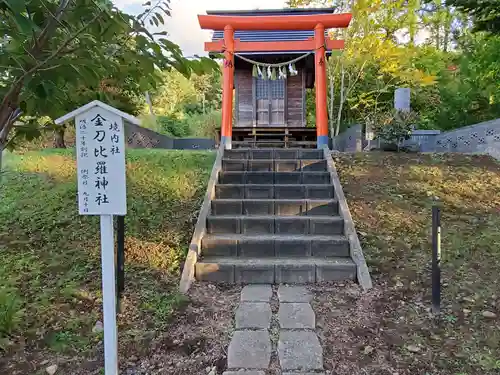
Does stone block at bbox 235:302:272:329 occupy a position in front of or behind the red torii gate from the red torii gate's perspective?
in front

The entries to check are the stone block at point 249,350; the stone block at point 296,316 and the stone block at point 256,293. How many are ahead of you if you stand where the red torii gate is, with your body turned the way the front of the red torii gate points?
3

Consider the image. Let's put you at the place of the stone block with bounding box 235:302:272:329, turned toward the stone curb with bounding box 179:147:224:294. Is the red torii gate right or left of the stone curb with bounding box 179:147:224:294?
right

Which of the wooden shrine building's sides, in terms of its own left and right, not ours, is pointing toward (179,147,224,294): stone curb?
front

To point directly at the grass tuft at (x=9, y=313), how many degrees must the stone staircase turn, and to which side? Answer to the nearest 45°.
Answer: approximately 45° to its right

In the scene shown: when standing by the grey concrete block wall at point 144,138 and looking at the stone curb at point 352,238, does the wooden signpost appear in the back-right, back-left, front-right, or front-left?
front-right

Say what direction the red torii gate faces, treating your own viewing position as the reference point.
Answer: facing the viewer

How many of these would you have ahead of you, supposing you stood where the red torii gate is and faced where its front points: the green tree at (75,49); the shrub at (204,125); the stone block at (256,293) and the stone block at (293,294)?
3

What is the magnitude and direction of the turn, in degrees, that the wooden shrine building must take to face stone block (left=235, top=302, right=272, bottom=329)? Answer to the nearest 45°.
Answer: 0° — it already faces it

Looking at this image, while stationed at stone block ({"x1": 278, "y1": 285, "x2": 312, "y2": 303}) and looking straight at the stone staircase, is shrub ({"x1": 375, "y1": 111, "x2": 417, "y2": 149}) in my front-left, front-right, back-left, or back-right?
front-right

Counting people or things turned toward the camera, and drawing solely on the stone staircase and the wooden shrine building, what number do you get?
2

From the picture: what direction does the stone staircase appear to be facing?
toward the camera

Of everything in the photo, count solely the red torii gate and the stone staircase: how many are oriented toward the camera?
2

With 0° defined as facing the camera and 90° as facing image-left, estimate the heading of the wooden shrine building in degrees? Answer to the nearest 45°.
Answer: approximately 0°

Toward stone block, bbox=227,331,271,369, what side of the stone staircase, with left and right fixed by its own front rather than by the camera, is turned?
front
